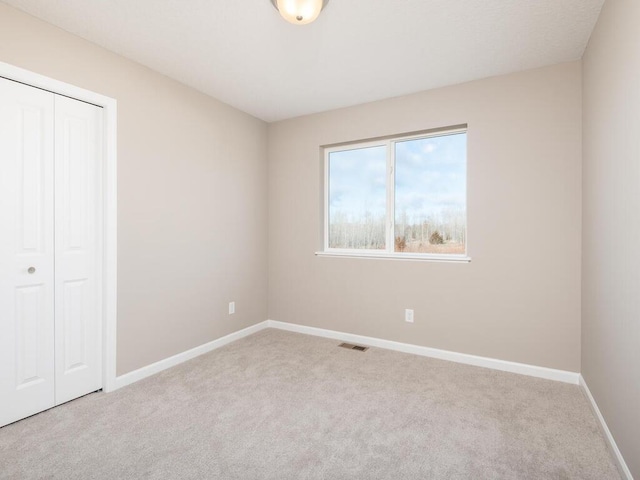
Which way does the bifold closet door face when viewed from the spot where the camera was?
facing the viewer and to the right of the viewer

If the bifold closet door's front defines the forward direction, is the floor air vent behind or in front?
in front

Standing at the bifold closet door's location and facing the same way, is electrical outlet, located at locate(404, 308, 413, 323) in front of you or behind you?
in front

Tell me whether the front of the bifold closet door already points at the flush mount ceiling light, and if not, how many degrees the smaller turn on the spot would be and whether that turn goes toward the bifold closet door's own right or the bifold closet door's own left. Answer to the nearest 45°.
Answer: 0° — it already faces it

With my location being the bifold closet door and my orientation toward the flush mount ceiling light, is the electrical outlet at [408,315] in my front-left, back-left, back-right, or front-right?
front-left

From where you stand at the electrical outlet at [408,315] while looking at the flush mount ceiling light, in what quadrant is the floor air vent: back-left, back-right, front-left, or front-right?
front-right
